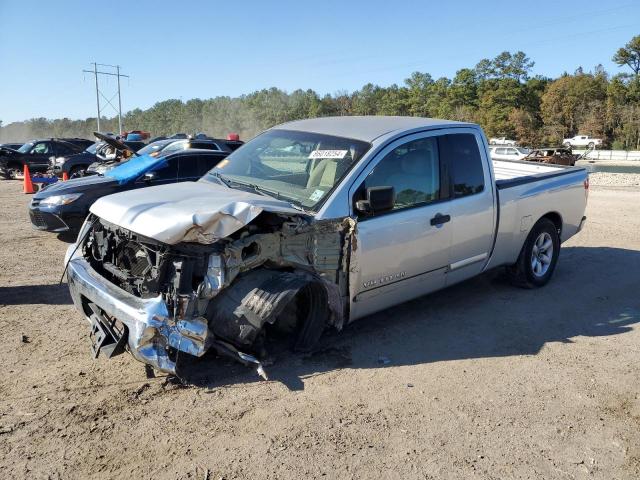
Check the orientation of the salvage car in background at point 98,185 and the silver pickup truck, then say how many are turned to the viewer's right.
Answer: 0

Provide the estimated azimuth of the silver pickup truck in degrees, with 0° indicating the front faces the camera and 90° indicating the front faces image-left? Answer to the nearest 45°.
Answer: approximately 45°

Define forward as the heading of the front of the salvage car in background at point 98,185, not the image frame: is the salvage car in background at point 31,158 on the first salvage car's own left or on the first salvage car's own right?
on the first salvage car's own right

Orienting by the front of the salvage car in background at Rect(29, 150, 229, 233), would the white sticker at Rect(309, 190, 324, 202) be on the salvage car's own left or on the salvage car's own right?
on the salvage car's own left

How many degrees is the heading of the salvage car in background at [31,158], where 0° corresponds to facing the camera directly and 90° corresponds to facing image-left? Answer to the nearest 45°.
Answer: approximately 45°

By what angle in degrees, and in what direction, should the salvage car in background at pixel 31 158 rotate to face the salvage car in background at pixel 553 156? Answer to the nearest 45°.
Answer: approximately 135° to its left

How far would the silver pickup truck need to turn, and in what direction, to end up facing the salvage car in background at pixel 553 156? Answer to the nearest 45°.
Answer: approximately 180°

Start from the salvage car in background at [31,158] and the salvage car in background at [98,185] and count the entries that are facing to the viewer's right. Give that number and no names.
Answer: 0

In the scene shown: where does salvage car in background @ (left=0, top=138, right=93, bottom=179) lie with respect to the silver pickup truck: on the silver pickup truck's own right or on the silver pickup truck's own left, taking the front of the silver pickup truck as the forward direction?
on the silver pickup truck's own right

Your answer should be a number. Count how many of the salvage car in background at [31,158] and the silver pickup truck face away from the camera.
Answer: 0

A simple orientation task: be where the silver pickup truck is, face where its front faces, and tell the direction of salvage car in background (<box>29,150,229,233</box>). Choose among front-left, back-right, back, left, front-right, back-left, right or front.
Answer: right
